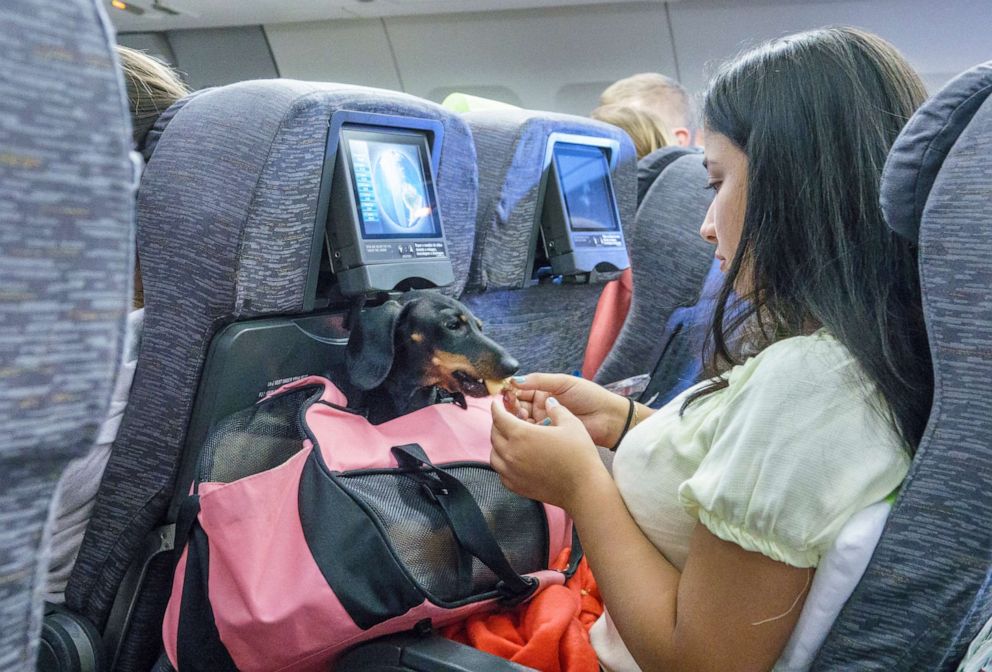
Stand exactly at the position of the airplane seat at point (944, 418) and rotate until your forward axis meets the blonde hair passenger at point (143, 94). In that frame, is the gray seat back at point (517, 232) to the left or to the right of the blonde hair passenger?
right

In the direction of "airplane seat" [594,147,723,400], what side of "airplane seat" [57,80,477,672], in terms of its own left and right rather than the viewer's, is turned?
right

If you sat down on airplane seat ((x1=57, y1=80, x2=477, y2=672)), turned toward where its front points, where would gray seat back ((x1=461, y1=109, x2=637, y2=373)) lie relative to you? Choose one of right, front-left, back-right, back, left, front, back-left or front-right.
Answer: right

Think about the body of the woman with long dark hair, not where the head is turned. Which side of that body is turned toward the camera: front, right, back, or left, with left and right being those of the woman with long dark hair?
left

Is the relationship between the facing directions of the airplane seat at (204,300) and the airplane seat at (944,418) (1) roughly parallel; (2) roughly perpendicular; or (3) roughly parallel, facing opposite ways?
roughly parallel

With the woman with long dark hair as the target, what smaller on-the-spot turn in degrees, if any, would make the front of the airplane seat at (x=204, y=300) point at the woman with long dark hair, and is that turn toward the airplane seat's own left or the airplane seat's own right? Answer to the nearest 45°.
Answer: approximately 180°

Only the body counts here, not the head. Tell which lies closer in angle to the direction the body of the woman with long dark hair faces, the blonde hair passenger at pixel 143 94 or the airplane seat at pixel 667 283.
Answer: the blonde hair passenger

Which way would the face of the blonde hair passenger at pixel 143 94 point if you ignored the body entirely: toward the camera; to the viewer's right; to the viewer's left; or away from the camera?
away from the camera

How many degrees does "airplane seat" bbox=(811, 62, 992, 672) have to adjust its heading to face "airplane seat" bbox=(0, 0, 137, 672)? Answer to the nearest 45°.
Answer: approximately 45° to its left

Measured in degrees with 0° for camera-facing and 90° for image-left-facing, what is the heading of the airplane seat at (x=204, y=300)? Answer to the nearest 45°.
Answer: approximately 135°

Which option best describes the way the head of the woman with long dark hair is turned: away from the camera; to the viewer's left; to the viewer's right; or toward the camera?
to the viewer's left
